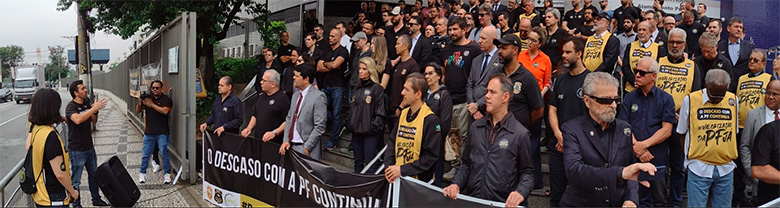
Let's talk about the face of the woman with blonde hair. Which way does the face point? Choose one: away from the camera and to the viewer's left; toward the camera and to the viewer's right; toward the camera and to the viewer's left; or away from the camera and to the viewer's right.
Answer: toward the camera and to the viewer's left

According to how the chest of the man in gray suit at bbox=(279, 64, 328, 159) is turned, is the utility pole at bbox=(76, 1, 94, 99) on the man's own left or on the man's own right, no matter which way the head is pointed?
on the man's own right

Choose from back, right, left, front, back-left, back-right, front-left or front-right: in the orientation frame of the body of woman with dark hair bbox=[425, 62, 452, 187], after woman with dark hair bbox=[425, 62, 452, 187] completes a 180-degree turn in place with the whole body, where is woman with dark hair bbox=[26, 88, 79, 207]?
back-left

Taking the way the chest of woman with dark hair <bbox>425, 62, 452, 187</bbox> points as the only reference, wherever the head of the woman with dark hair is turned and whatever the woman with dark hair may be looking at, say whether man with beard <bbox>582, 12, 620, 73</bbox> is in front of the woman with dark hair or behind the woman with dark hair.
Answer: behind

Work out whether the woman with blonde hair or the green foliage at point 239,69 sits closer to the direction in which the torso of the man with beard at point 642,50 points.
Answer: the woman with blonde hair

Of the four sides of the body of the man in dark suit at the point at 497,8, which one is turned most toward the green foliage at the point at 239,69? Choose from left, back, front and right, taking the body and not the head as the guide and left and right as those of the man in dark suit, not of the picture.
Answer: right

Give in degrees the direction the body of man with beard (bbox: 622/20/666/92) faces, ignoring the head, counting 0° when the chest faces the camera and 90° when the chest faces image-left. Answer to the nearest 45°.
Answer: approximately 45°

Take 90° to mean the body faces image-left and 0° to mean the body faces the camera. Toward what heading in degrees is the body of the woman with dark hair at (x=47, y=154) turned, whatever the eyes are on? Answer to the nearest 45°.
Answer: approximately 225°

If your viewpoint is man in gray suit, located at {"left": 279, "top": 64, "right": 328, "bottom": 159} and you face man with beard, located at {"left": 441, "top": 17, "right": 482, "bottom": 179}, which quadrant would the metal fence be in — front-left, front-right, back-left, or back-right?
back-left

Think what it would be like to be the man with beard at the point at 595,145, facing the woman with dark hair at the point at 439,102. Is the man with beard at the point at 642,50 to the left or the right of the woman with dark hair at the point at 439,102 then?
right

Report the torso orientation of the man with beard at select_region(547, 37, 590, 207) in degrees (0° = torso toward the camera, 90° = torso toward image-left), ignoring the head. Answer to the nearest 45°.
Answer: approximately 45°

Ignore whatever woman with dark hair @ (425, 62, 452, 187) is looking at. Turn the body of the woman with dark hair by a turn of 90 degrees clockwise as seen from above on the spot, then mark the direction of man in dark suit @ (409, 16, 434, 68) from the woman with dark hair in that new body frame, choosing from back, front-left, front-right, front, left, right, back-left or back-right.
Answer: front-right

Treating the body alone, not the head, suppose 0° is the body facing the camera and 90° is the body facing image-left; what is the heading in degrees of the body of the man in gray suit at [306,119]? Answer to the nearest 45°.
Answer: approximately 45°
